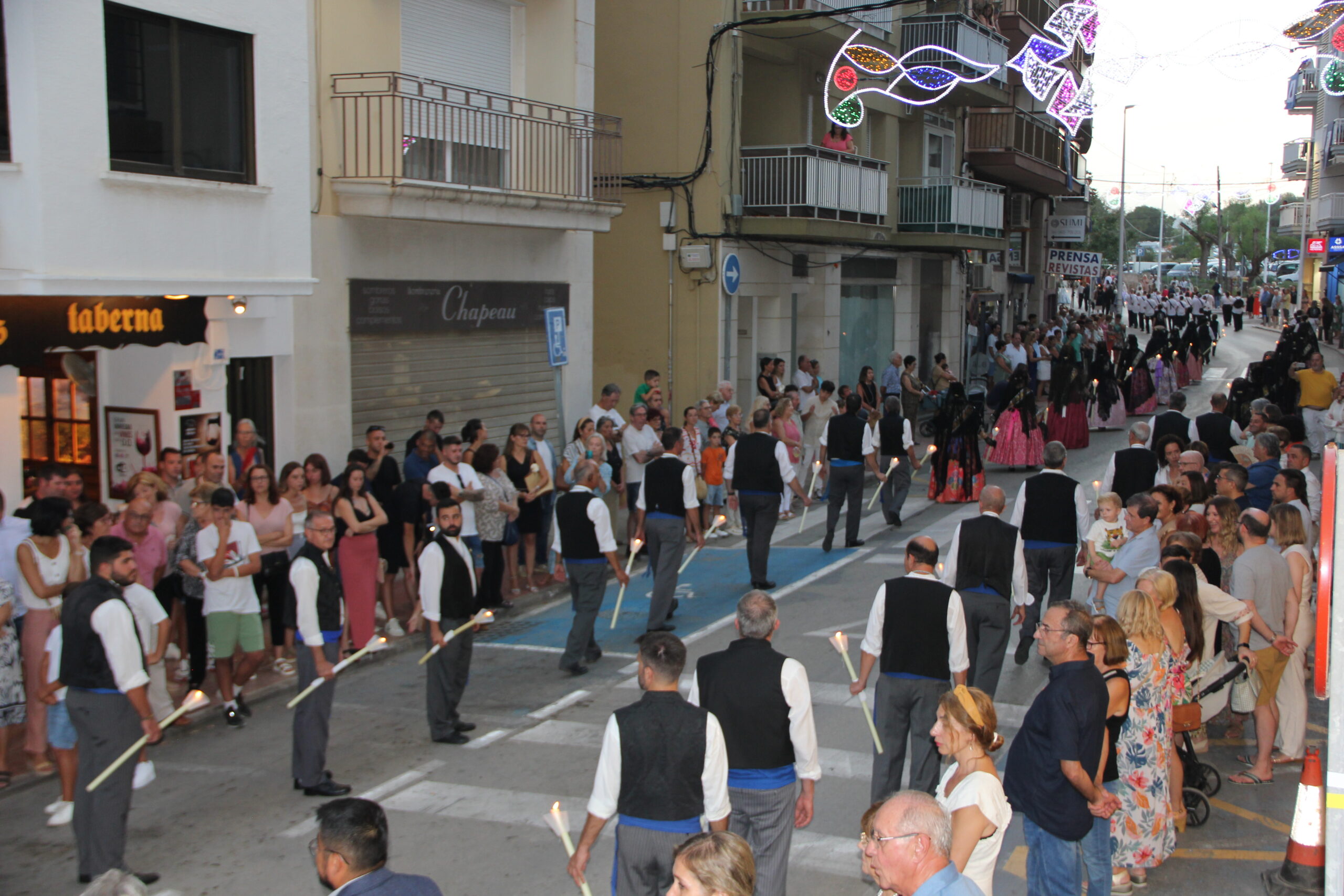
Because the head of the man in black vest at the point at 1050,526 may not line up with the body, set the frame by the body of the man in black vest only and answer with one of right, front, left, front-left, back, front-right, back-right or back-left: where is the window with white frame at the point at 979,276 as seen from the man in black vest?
front

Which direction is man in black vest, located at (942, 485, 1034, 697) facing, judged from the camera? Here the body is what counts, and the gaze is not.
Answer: away from the camera

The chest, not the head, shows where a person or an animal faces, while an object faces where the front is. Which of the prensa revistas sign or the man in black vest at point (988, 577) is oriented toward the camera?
the prensa revistas sign

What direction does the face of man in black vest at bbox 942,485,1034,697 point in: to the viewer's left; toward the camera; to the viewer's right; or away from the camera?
away from the camera

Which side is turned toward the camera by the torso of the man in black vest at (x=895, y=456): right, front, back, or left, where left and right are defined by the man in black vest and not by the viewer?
back

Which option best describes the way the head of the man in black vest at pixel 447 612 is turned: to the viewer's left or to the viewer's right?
to the viewer's right

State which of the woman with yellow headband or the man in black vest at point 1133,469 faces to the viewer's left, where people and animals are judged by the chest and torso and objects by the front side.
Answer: the woman with yellow headband

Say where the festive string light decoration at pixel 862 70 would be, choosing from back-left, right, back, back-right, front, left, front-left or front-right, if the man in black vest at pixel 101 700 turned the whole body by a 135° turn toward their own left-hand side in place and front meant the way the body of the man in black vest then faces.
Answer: back-right

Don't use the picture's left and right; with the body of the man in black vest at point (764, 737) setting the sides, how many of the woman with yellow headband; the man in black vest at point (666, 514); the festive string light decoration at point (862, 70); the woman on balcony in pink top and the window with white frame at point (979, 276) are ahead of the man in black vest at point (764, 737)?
4

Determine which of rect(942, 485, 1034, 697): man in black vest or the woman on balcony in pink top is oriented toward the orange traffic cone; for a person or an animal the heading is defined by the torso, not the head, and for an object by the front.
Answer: the woman on balcony in pink top

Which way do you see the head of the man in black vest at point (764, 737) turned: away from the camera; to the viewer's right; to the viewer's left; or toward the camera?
away from the camera

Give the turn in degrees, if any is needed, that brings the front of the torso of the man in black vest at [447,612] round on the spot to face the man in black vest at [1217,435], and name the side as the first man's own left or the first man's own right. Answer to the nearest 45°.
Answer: approximately 90° to the first man's own left

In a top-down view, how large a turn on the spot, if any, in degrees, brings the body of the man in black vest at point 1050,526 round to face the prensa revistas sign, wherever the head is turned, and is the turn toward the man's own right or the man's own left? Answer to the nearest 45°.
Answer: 0° — they already face it
